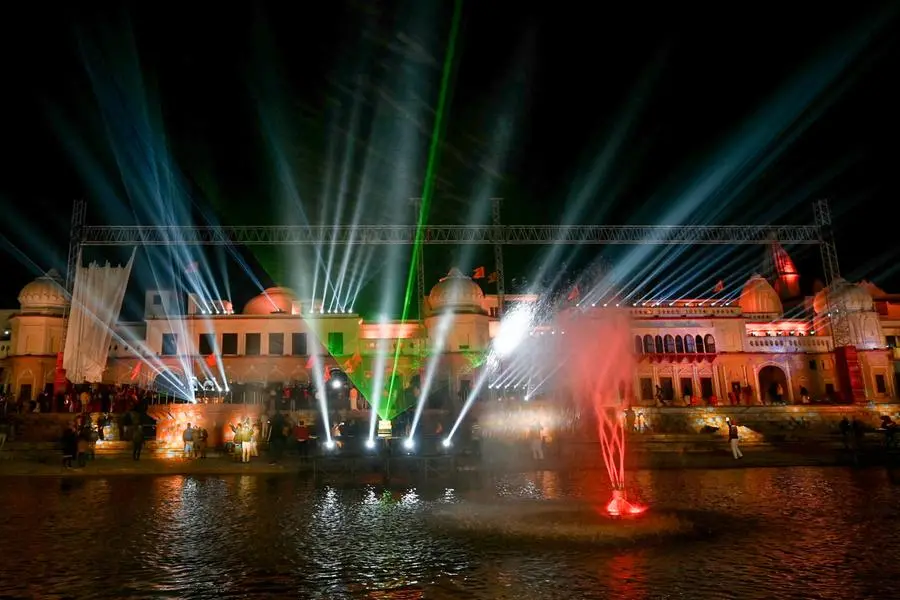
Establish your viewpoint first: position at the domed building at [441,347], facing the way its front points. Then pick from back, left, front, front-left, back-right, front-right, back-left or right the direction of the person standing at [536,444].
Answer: front

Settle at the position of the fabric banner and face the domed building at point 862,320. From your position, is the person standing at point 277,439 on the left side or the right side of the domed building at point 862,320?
right

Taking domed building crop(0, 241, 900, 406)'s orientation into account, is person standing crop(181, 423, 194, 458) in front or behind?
in front

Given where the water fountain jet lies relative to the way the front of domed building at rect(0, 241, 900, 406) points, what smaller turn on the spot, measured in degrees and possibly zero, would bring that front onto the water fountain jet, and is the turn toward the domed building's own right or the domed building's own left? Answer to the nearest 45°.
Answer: approximately 45° to the domed building's own left

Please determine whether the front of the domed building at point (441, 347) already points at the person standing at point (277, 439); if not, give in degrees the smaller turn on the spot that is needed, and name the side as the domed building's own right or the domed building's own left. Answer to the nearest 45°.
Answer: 0° — it already faces them

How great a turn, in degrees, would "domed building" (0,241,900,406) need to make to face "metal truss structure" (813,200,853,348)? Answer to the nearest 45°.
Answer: approximately 90° to its left

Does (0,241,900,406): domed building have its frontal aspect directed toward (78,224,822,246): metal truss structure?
yes

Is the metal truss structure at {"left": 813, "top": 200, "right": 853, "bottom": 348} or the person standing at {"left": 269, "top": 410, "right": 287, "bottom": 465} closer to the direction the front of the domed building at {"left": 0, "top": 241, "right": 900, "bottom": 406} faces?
the person standing

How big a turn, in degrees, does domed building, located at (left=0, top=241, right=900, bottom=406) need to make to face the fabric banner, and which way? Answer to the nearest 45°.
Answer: approximately 90° to its right

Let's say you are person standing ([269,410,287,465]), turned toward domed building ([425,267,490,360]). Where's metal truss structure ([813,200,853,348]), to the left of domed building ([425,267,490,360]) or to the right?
right

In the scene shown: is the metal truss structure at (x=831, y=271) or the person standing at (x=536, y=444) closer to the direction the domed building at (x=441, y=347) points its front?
the person standing

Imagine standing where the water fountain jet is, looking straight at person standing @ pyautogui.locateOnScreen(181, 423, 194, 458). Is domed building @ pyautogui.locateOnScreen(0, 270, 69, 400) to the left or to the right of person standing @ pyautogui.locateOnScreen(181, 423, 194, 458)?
right

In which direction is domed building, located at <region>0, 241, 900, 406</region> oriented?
toward the camera
